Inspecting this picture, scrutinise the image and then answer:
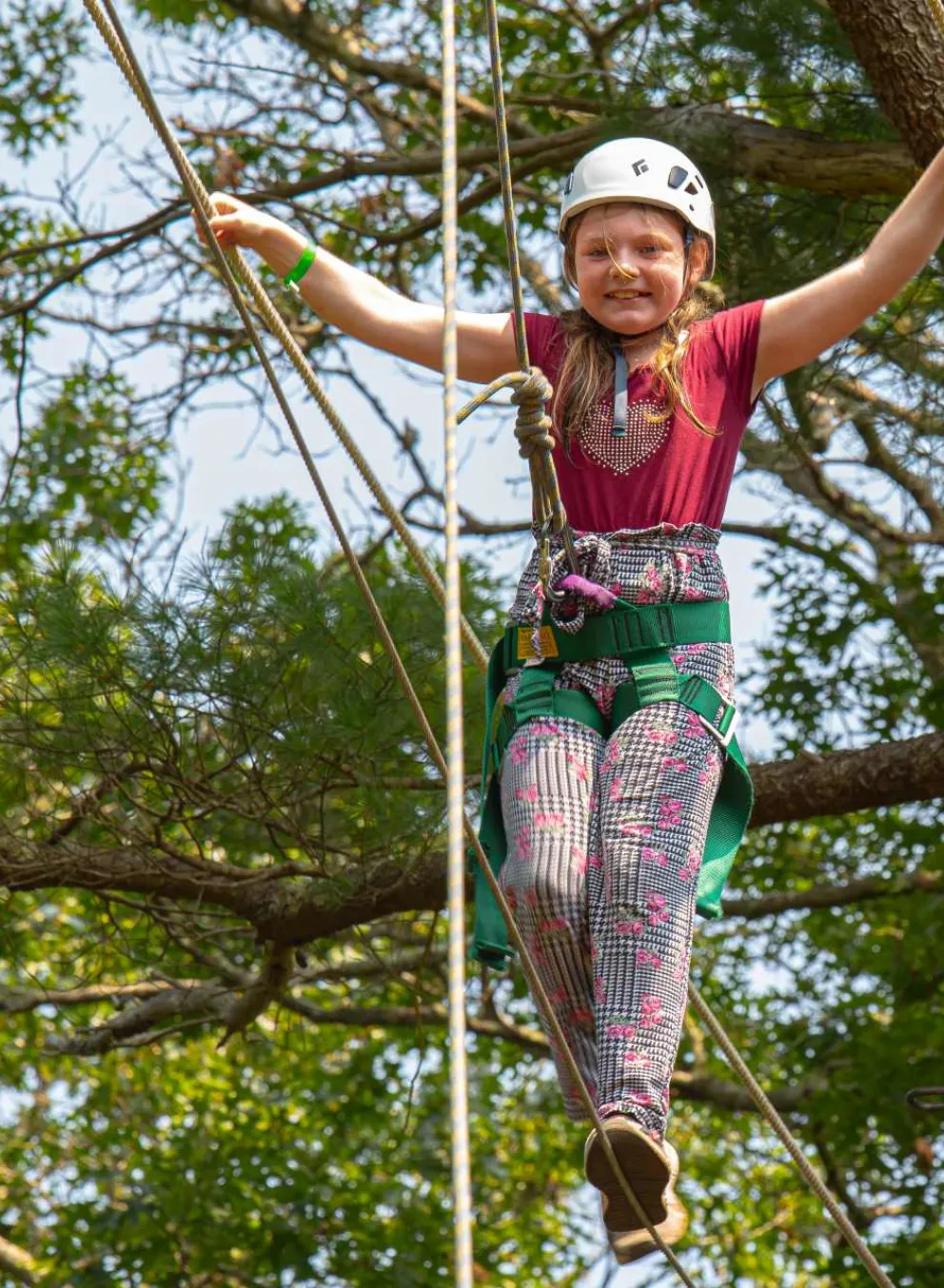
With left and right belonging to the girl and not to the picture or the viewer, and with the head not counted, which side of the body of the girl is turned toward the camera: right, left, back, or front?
front

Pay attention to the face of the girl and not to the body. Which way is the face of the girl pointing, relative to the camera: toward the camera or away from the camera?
toward the camera
